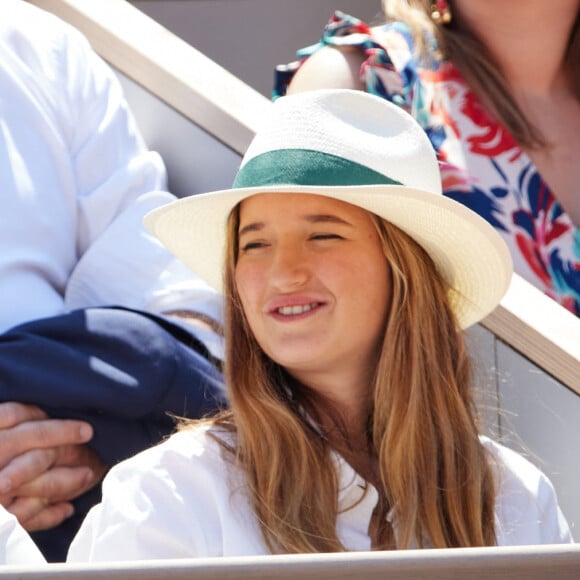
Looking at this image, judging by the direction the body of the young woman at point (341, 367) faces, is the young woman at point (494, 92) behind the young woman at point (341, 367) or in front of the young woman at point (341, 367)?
behind

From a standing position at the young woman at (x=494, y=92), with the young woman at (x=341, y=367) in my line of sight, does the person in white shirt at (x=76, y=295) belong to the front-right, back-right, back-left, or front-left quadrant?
front-right

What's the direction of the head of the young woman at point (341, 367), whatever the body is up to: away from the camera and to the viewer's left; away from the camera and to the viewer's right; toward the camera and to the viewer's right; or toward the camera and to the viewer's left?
toward the camera and to the viewer's left

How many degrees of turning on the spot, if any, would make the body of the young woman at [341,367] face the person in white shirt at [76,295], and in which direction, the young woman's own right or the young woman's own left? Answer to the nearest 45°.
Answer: approximately 135° to the young woman's own right

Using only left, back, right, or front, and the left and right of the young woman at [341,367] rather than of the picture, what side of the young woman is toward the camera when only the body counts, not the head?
front
